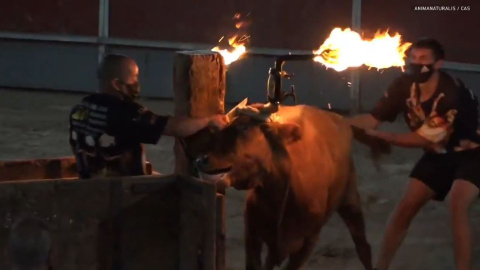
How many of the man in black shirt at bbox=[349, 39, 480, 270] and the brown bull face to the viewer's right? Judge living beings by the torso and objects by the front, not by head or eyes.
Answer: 0

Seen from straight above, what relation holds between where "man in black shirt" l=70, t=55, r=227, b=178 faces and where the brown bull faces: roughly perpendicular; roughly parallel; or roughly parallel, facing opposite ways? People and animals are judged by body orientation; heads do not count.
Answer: roughly parallel, facing opposite ways

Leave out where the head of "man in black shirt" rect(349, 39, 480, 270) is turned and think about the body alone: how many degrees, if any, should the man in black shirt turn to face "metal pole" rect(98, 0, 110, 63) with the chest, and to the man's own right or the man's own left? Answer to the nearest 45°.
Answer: approximately 90° to the man's own right

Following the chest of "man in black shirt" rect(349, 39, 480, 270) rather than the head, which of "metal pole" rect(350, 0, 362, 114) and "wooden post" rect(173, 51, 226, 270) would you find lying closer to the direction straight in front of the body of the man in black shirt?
the wooden post

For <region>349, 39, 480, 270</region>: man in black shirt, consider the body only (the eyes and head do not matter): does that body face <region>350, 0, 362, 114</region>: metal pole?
no

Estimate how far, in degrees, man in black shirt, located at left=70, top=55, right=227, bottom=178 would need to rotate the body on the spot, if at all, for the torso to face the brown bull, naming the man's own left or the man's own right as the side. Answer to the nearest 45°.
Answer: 0° — they already face it

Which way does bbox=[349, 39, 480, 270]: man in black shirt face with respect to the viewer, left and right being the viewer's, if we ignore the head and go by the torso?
facing the viewer and to the left of the viewer

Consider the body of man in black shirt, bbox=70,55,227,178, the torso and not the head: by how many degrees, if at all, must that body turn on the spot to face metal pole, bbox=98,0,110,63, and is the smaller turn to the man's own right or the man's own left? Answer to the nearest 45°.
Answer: approximately 45° to the man's own left

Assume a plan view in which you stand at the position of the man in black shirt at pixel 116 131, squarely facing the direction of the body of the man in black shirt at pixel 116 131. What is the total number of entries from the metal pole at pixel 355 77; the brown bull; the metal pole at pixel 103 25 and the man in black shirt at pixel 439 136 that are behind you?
0

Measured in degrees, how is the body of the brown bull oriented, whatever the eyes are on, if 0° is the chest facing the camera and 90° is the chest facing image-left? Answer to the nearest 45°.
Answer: approximately 45°

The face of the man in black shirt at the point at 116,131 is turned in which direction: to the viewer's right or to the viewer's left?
to the viewer's right

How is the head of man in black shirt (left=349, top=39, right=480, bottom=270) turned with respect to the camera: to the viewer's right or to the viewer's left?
to the viewer's left

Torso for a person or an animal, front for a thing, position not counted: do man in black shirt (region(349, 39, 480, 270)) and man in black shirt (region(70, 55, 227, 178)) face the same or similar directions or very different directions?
very different directions

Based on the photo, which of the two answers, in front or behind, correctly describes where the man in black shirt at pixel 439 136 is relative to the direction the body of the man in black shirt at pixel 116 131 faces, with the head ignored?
in front
